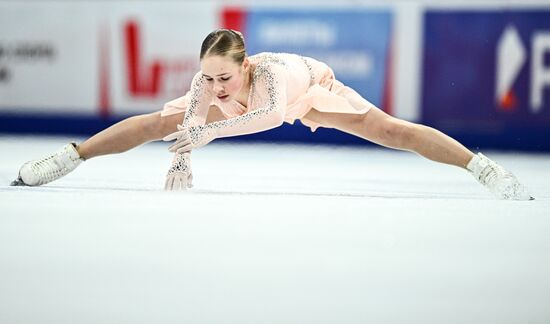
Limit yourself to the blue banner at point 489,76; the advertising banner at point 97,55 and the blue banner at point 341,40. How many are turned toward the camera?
3

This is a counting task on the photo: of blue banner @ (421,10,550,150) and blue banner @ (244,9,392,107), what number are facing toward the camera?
2

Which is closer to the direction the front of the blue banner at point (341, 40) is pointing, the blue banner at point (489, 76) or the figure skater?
the figure skater

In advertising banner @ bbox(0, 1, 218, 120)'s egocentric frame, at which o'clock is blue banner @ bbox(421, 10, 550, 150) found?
The blue banner is roughly at 10 o'clock from the advertising banner.

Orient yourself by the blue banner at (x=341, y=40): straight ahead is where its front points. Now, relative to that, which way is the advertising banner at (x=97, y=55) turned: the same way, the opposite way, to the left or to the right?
the same way

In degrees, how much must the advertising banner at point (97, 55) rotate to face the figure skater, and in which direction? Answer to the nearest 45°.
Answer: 0° — it already faces them

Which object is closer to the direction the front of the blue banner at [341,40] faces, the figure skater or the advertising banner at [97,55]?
the figure skater

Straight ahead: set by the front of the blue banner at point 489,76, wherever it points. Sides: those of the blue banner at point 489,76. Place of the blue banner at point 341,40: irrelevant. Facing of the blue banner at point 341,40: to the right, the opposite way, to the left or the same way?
the same way

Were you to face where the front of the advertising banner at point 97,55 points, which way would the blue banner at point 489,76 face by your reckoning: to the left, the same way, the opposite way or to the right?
the same way

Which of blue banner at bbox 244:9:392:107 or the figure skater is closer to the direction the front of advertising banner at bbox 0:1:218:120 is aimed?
the figure skater

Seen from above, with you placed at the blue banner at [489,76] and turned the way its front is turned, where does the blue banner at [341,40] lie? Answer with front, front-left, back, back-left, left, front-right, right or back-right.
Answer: right

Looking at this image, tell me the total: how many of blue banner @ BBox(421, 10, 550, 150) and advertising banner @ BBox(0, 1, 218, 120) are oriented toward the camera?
2

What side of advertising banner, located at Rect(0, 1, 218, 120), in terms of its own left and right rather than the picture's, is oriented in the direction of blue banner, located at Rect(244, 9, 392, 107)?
left

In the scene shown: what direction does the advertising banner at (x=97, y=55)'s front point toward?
toward the camera

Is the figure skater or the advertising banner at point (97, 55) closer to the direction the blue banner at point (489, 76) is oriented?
the figure skater

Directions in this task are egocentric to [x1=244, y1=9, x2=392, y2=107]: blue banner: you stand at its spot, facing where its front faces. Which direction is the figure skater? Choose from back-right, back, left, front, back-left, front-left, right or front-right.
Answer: front
